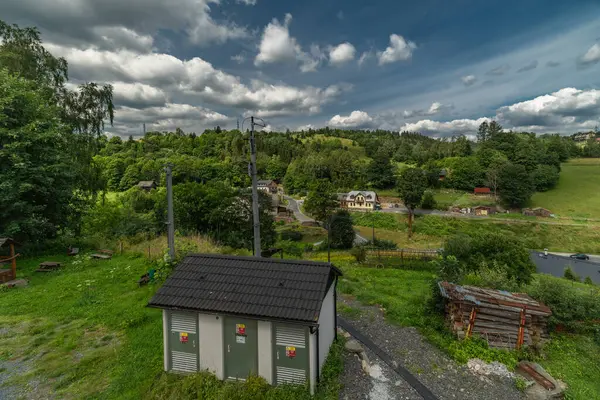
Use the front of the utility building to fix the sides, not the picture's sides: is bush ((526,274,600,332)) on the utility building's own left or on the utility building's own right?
on the utility building's own left

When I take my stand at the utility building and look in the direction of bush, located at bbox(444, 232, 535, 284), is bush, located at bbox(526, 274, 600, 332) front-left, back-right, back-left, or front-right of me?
front-right

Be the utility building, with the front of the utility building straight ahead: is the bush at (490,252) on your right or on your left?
on your left

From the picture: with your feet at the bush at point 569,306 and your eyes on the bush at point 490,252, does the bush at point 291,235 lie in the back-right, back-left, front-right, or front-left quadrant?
front-left

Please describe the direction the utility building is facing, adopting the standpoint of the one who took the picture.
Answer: facing the viewer

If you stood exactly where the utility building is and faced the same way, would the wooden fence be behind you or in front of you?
behind

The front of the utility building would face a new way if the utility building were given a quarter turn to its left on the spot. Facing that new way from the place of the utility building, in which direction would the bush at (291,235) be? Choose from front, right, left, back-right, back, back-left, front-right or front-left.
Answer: left

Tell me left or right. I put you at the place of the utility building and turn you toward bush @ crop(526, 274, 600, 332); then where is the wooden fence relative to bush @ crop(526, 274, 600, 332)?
left

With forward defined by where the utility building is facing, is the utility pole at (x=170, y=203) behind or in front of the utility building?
behind
